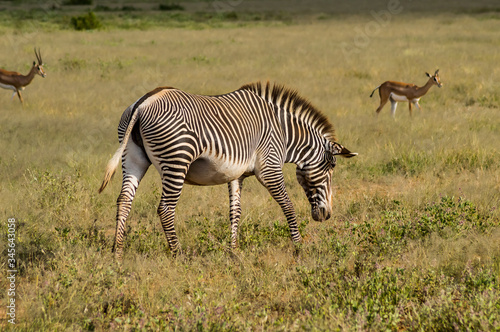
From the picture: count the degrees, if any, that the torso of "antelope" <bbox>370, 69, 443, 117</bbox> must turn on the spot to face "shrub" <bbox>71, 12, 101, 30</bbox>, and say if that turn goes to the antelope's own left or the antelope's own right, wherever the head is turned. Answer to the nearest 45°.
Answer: approximately 135° to the antelope's own left

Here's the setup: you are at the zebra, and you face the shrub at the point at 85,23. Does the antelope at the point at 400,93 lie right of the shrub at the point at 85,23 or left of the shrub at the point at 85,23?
right

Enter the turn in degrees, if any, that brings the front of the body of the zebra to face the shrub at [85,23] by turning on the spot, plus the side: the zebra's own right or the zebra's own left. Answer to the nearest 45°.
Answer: approximately 45° to the zebra's own left

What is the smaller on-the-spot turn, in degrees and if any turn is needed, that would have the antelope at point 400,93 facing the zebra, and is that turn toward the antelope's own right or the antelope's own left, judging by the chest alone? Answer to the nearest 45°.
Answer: approximately 90° to the antelope's own right

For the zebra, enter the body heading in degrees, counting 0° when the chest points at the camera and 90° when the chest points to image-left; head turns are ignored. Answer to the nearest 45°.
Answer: approximately 225°

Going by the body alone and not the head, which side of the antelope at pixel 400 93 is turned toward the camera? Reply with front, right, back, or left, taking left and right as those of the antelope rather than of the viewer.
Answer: right

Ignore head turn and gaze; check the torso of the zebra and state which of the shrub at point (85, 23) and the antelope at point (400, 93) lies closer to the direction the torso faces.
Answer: the antelope
